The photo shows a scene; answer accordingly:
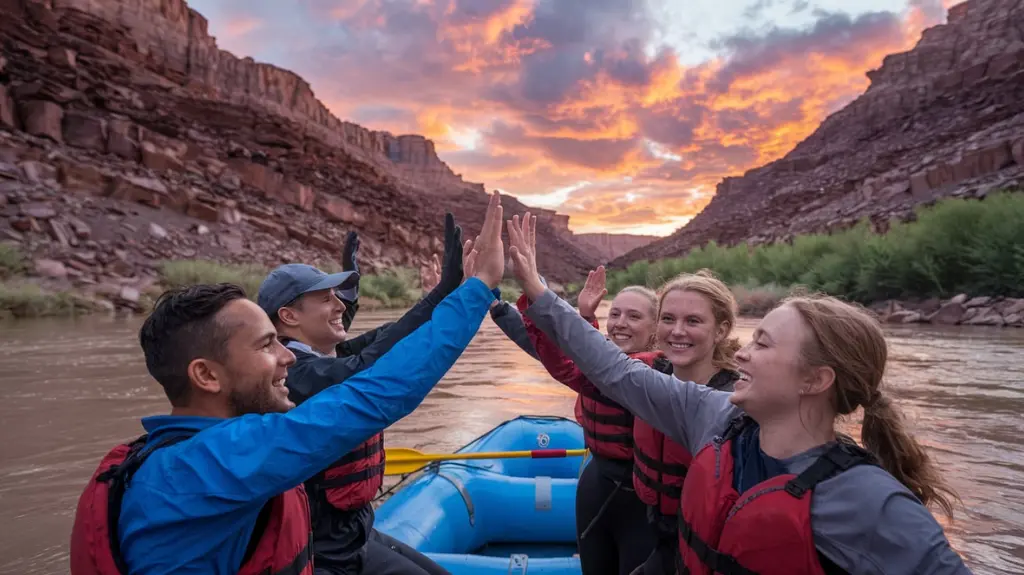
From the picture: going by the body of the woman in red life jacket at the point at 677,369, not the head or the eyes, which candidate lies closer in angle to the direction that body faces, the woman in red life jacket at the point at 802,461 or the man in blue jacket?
the man in blue jacket

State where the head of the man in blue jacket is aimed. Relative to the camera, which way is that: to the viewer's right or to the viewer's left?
to the viewer's right

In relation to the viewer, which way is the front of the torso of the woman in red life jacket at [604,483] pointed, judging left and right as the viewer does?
facing the viewer and to the left of the viewer

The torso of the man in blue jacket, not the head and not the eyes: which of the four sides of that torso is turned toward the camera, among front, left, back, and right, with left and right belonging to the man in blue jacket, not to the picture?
right

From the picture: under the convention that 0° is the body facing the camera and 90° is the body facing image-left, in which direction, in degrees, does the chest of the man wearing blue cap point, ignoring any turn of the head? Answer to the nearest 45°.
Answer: approximately 270°

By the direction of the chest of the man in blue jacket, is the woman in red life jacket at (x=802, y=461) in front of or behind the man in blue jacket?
in front

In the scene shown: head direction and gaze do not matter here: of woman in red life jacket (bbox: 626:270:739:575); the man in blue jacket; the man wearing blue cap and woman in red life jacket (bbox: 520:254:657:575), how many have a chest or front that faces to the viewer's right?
2

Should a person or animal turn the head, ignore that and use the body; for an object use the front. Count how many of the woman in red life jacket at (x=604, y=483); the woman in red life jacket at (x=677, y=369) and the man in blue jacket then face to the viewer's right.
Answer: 1

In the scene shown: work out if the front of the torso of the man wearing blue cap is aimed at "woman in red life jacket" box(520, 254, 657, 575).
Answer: yes

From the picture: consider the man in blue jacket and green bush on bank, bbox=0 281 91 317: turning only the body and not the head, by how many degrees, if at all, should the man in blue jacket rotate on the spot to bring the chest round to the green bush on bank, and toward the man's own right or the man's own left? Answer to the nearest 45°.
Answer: approximately 90° to the man's own left

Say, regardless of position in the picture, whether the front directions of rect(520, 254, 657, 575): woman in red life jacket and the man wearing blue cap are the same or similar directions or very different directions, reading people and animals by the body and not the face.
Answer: very different directions

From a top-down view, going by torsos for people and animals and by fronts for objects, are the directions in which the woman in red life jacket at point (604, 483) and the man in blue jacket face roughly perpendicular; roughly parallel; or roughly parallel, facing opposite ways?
roughly parallel, facing opposite ways

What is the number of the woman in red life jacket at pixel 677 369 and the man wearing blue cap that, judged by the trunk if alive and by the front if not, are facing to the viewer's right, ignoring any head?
1

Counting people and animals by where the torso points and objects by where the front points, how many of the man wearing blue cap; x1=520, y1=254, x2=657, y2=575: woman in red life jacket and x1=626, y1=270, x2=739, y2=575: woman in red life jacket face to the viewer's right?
1
